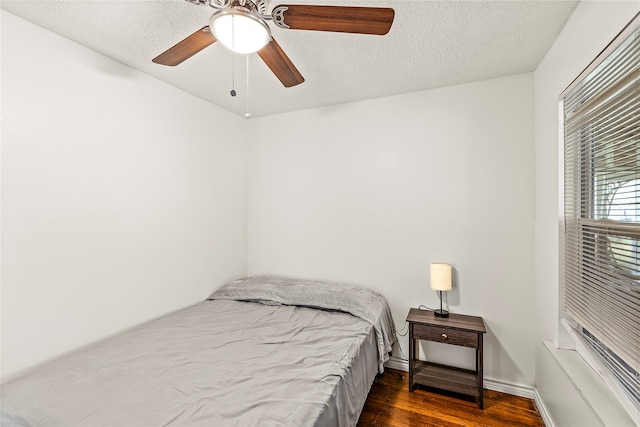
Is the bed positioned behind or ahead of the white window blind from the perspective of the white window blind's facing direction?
ahead

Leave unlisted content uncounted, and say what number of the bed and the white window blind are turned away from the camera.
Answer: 0

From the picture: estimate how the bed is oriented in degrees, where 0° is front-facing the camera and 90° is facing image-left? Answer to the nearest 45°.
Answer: approximately 45°

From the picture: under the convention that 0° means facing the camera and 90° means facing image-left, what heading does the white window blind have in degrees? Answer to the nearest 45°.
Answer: approximately 90°

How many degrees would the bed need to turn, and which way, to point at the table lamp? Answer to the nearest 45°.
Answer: approximately 135° to its left

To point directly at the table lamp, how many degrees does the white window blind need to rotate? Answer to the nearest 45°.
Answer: approximately 45° to its right

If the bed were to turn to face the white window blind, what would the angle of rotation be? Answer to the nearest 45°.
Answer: approximately 90° to its left

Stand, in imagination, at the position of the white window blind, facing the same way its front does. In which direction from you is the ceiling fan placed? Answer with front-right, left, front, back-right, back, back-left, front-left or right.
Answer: front-left
